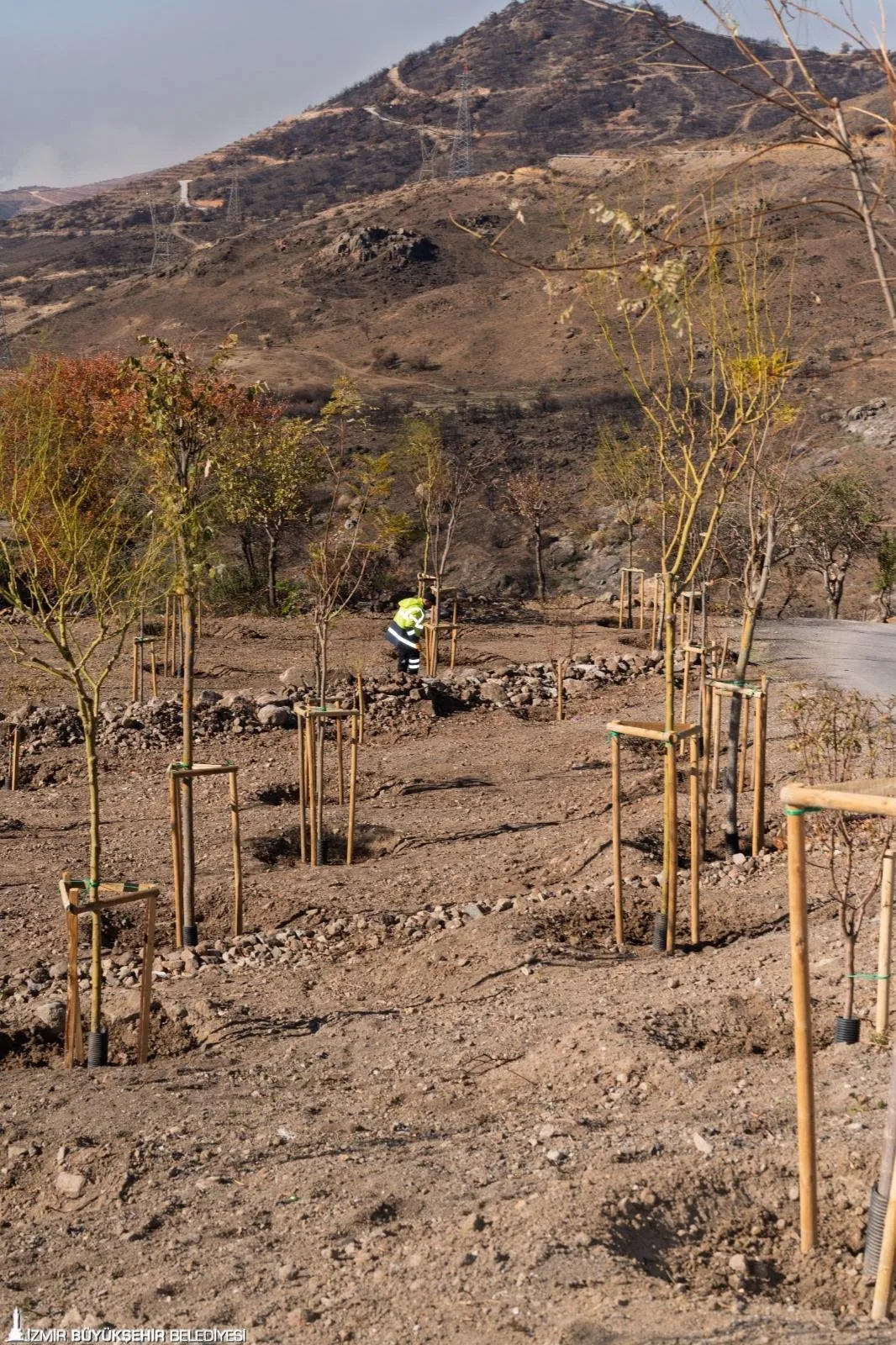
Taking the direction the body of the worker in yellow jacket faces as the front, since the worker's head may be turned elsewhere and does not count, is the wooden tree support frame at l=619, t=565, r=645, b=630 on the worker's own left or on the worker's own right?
on the worker's own left

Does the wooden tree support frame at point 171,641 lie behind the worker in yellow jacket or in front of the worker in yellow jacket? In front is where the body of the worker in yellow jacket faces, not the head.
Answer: behind

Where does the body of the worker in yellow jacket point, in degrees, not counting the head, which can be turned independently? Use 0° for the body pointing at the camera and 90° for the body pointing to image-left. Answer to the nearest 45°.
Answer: approximately 270°

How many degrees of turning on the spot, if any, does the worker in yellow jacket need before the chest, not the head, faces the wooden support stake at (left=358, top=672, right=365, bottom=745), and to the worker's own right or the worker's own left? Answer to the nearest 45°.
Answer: approximately 90° to the worker's own right

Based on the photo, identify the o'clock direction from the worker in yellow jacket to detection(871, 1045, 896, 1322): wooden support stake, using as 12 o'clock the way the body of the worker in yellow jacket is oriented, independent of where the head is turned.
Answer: The wooden support stake is roughly at 3 o'clock from the worker in yellow jacket.

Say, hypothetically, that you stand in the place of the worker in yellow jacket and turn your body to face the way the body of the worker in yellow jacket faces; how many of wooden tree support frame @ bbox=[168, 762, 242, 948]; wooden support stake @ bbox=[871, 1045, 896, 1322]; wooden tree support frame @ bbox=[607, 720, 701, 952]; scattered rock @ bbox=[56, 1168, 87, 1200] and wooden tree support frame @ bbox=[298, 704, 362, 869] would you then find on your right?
5

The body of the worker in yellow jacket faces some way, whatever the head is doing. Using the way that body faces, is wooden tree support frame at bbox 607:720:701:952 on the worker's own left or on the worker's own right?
on the worker's own right

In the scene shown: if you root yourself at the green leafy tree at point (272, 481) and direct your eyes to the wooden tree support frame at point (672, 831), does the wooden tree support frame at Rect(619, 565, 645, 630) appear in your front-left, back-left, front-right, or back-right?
front-left

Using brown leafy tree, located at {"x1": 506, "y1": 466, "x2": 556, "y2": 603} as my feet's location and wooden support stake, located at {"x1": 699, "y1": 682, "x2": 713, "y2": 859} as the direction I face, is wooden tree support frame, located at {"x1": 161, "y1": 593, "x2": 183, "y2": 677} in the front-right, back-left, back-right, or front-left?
front-right
